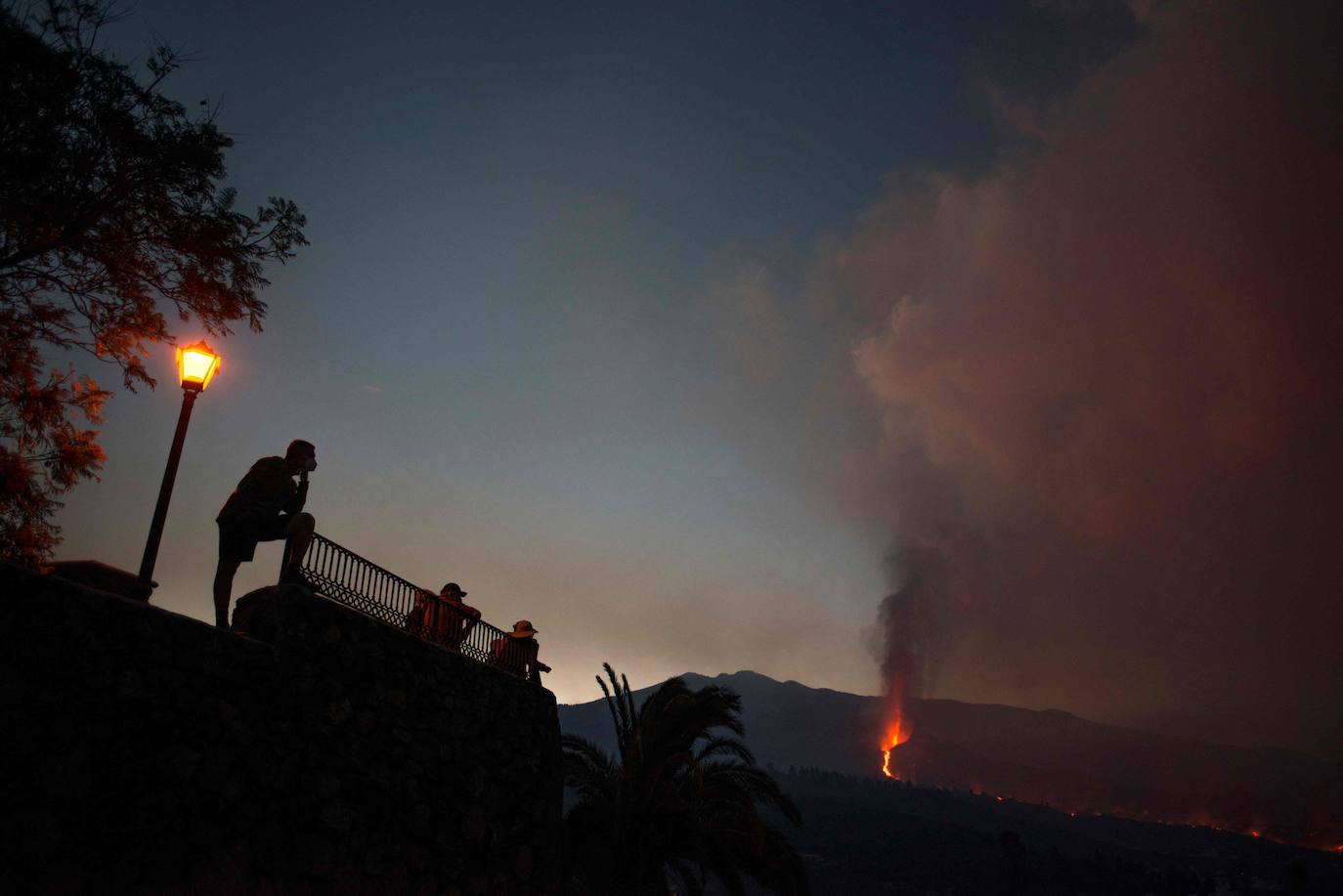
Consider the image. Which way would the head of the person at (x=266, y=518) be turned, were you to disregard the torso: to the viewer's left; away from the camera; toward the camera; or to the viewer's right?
to the viewer's right

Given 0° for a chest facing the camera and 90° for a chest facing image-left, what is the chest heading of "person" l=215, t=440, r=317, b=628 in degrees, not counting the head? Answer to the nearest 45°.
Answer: approximately 270°

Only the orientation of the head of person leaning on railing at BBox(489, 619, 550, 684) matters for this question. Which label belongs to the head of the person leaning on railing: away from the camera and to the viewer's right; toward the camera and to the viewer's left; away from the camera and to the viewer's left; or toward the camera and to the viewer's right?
away from the camera and to the viewer's right
